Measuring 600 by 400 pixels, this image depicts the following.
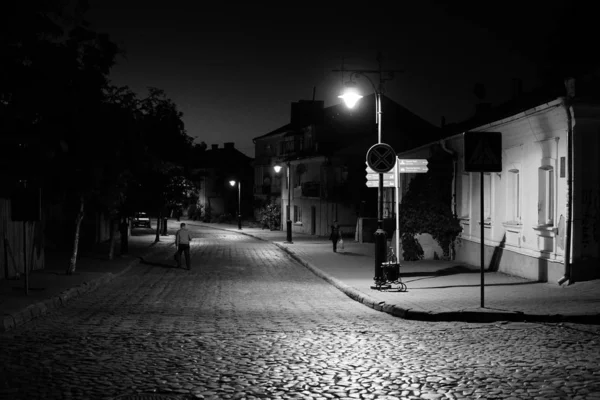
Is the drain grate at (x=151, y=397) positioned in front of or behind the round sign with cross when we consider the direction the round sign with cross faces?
in front

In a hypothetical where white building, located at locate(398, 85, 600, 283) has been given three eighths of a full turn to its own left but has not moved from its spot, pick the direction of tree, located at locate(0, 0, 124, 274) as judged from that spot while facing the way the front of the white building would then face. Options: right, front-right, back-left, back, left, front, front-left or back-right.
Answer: back

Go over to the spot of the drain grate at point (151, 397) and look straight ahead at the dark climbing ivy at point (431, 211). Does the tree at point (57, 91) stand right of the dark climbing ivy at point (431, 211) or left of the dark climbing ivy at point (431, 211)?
left

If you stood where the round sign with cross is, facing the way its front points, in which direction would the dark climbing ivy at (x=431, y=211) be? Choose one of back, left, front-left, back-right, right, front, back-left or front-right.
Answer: back

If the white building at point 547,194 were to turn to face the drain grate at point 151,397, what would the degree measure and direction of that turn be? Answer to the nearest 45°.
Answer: approximately 45° to its left

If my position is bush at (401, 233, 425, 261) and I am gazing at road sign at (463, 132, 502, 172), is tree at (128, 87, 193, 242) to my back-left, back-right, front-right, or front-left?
back-right

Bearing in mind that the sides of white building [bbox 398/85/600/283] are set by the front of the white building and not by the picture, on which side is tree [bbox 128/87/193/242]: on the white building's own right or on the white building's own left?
on the white building's own right
